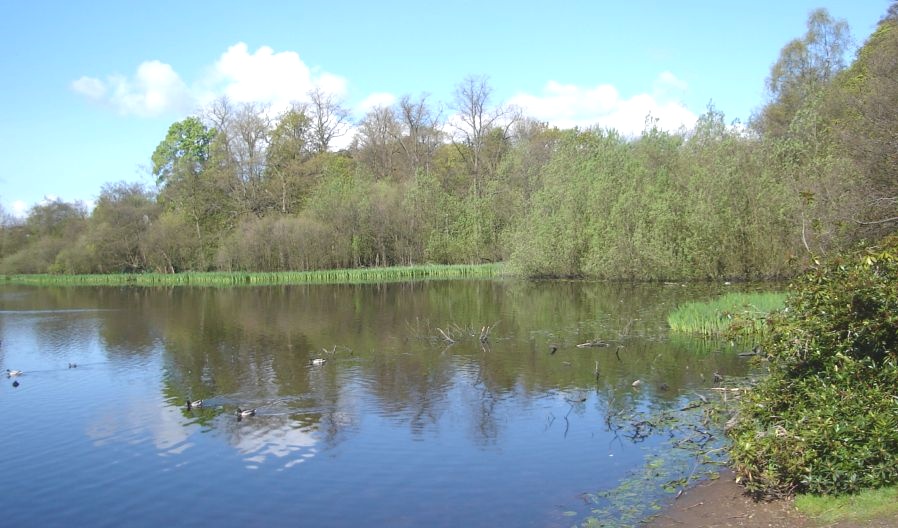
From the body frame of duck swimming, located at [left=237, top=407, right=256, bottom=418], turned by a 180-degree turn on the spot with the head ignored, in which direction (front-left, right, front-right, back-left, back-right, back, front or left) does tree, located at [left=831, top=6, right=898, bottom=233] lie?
front

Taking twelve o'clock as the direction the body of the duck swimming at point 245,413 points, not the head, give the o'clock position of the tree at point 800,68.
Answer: The tree is roughly at 5 o'clock from the duck swimming.

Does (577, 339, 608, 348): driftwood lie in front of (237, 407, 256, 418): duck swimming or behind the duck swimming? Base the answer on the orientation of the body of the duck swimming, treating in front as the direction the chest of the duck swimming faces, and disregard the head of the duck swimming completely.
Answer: behind

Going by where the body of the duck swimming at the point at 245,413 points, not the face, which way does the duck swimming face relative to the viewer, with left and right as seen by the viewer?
facing to the left of the viewer

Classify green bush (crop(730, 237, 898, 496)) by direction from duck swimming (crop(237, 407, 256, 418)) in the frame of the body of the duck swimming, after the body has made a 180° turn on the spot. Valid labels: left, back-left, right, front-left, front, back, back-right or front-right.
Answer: front-right
